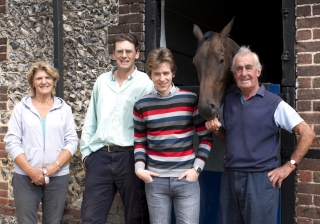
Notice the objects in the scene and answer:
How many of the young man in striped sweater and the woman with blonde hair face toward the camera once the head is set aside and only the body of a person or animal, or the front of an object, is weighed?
2

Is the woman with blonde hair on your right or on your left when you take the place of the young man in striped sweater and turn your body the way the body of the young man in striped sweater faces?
on your right

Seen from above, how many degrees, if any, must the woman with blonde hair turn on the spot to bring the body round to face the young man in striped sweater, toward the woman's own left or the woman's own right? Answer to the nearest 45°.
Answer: approximately 45° to the woman's own left

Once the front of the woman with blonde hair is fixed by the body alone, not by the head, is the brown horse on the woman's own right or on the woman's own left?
on the woman's own left

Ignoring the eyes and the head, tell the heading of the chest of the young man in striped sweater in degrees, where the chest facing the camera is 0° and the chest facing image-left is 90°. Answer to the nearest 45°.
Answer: approximately 0°
